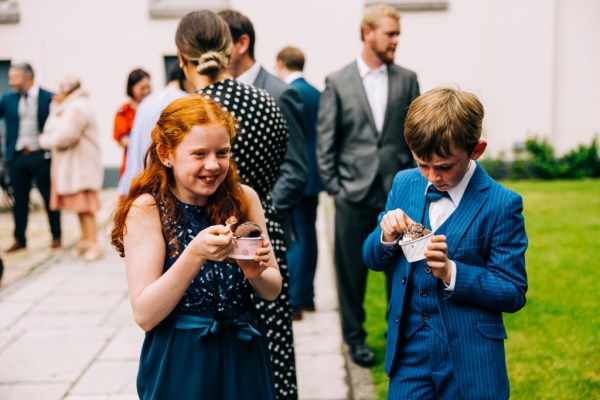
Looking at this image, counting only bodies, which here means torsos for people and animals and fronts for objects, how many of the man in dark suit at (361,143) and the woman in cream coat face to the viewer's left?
1

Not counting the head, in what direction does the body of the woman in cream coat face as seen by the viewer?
to the viewer's left

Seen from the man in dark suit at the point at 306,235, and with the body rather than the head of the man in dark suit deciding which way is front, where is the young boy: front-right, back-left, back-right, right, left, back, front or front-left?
back-left

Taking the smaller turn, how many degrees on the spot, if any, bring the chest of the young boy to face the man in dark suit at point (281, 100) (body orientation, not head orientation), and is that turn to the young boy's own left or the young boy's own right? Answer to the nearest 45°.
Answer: approximately 90° to the young boy's own right

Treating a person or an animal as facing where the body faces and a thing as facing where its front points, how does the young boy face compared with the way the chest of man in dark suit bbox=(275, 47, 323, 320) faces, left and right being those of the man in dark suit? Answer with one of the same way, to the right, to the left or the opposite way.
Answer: to the left

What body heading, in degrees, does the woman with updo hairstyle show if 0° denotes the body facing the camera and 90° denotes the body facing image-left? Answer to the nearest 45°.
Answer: approximately 135°

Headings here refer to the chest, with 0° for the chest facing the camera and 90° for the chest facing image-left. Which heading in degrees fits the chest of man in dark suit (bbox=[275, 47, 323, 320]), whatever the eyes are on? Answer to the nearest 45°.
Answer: approximately 135°

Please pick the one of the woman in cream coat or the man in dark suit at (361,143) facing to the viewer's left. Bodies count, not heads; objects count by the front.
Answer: the woman in cream coat

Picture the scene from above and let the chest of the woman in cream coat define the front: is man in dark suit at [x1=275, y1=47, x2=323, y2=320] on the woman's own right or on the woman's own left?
on the woman's own left

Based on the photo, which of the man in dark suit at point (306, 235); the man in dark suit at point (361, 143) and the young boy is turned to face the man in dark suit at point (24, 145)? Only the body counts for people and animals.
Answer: the man in dark suit at point (306, 235)

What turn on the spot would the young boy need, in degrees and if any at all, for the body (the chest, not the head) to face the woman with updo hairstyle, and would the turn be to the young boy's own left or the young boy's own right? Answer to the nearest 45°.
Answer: approximately 90° to the young boy's own right
